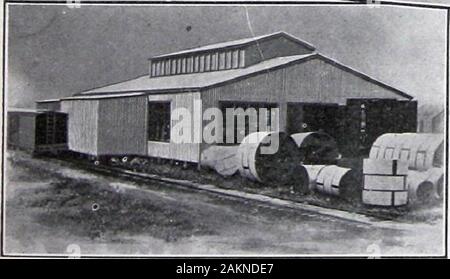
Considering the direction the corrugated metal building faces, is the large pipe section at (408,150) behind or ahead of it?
ahead

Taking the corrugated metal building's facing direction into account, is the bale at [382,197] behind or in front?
in front

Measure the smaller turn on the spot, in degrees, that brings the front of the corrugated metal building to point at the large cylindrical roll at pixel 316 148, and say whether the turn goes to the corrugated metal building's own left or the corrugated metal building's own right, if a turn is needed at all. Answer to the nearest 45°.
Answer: approximately 45° to the corrugated metal building's own left

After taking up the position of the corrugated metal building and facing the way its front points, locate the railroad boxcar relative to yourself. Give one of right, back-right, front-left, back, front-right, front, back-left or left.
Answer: back-right

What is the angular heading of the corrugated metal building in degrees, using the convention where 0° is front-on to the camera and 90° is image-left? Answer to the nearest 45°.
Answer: approximately 315°

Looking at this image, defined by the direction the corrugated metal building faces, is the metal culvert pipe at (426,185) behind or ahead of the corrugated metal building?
ahead
